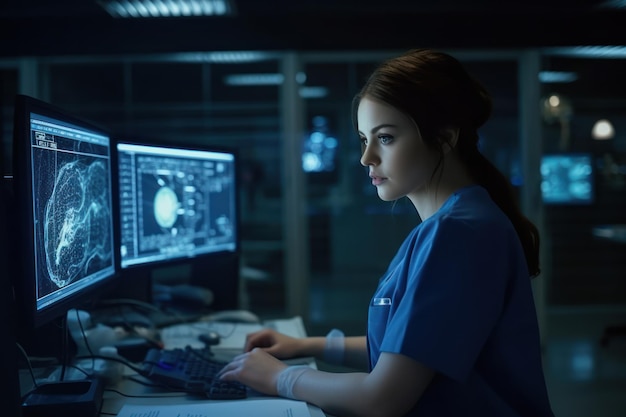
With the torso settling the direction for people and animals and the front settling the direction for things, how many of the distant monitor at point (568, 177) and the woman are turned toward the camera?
1

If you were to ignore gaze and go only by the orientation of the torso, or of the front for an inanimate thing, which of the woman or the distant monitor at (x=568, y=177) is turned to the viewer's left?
the woman

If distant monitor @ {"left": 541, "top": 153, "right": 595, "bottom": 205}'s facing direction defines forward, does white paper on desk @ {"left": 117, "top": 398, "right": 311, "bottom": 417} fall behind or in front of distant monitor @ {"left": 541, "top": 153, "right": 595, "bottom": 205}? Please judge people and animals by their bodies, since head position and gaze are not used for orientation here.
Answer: in front

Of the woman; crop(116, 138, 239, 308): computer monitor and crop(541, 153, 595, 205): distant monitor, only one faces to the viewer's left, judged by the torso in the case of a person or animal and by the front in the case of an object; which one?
the woman

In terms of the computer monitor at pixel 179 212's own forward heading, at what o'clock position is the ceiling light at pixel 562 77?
The ceiling light is roughly at 9 o'clock from the computer monitor.

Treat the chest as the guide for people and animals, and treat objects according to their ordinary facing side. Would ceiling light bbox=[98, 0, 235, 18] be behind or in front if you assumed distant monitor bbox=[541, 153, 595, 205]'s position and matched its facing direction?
in front

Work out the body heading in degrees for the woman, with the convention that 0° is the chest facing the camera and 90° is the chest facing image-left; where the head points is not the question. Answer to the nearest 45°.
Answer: approximately 90°

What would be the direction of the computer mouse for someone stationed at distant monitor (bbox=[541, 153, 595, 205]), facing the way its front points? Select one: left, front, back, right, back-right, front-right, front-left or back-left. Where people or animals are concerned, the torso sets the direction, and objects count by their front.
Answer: front

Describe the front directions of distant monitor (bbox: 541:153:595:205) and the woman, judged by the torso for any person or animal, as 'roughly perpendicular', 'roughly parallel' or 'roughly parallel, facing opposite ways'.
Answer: roughly perpendicular

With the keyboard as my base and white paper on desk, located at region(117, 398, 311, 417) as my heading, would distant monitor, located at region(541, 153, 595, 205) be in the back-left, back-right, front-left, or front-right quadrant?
back-left

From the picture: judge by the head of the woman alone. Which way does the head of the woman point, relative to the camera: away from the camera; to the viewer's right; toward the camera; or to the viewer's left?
to the viewer's left

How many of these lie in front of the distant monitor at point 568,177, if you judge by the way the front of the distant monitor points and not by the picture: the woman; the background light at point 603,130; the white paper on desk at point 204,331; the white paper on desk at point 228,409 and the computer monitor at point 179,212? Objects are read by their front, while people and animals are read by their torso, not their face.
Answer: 4

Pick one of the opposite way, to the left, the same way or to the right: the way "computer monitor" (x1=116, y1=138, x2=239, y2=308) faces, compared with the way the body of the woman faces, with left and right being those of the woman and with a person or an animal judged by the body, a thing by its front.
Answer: the opposite way

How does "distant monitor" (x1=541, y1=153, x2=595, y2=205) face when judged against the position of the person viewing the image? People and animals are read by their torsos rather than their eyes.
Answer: facing the viewer

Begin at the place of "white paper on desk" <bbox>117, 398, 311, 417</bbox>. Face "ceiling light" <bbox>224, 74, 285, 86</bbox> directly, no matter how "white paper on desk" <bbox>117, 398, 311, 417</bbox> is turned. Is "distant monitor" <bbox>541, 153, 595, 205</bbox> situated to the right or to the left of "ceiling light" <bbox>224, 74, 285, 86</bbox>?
right

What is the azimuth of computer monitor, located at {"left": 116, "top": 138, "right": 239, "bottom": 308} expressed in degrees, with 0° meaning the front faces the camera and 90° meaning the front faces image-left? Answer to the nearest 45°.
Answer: approximately 315°

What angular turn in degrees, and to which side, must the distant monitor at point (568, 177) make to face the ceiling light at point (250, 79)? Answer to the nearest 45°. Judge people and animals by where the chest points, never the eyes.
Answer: approximately 90° to its right
